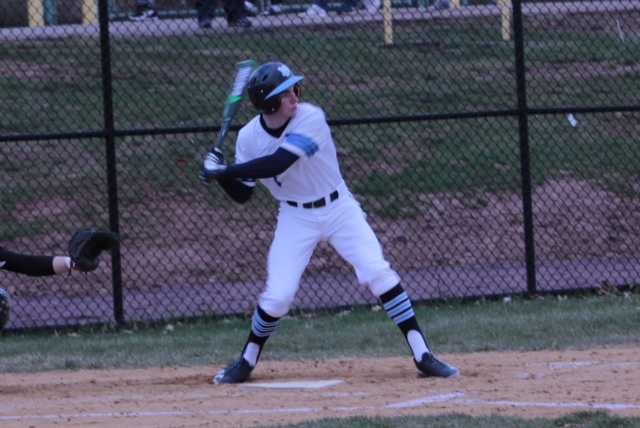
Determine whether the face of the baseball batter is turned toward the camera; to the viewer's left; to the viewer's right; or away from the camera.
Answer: to the viewer's right

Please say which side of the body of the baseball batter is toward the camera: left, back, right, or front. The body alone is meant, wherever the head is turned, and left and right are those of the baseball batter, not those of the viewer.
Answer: front
